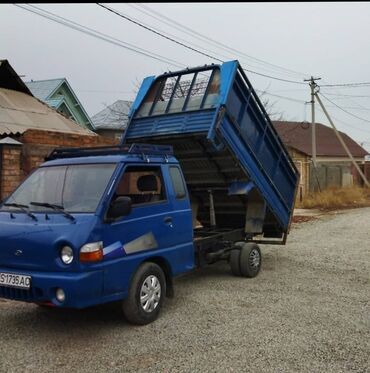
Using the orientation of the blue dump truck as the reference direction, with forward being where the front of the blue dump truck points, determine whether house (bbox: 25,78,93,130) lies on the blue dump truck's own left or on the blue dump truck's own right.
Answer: on the blue dump truck's own right

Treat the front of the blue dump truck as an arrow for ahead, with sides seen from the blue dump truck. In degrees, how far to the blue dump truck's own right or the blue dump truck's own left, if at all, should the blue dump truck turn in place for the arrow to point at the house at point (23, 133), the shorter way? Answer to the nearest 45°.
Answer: approximately 90° to the blue dump truck's own right

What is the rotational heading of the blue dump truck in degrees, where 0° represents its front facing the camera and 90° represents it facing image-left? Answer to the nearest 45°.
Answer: approximately 45°

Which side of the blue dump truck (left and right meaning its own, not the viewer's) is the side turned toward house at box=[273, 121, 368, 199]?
back

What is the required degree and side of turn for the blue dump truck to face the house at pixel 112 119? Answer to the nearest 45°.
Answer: approximately 135° to its right
